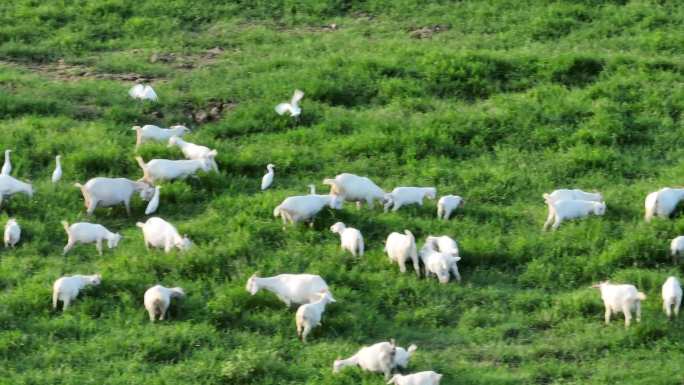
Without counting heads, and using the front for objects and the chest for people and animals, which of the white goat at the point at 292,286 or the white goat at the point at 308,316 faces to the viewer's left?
the white goat at the point at 292,286

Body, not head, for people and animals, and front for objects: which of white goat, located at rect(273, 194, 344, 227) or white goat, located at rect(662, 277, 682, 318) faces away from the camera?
white goat, located at rect(662, 277, 682, 318)

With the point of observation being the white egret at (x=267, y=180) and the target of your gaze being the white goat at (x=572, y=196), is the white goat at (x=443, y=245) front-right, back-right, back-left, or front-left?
front-right

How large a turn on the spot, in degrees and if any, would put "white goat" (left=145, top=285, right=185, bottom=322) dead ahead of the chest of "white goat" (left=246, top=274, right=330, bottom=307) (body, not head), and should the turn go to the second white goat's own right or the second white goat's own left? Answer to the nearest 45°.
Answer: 0° — it already faces it

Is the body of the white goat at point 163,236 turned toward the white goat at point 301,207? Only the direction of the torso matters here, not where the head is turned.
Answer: yes

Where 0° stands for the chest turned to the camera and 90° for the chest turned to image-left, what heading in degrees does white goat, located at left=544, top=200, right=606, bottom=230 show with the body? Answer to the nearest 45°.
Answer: approximately 270°

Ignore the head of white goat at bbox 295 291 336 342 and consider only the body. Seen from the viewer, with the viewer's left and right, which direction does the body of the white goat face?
facing away from the viewer and to the right of the viewer

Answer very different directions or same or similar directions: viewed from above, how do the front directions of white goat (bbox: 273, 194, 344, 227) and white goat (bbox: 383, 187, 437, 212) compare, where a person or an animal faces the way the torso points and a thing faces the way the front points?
same or similar directions
